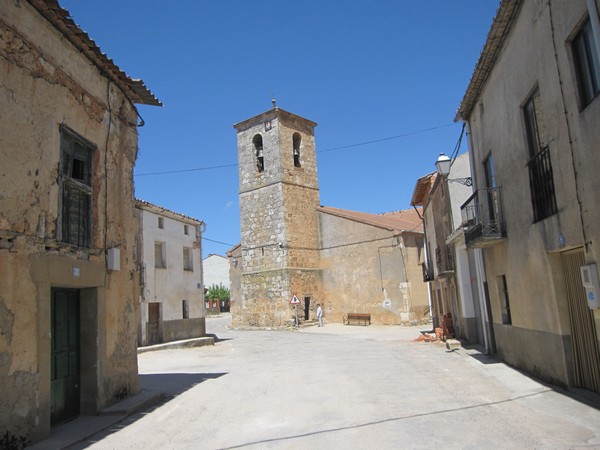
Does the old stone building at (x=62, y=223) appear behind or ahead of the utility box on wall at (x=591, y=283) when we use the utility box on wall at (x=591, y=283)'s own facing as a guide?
ahead

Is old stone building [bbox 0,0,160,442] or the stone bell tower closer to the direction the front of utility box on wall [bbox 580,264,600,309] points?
the old stone building

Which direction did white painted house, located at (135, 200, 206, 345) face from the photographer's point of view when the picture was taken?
facing the viewer and to the right of the viewer

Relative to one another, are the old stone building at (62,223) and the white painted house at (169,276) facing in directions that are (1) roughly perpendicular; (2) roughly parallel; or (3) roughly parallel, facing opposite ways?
roughly parallel

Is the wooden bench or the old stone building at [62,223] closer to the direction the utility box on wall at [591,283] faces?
the old stone building

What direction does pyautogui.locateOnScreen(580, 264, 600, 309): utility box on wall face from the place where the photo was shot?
facing the viewer and to the left of the viewer

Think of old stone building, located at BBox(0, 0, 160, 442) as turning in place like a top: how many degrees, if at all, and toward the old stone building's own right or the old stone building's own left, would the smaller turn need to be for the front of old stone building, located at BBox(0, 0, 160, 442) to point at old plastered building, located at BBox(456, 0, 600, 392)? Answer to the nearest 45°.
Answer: approximately 45° to the old stone building's own left

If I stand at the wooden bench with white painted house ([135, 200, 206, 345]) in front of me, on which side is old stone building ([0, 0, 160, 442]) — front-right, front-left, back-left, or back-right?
front-left

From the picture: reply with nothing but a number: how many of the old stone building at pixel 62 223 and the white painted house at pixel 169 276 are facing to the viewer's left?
0

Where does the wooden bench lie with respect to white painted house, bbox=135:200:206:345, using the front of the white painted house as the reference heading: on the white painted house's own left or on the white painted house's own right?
on the white painted house's own left
